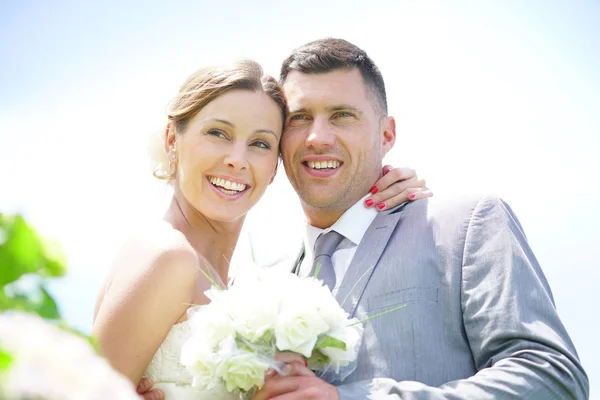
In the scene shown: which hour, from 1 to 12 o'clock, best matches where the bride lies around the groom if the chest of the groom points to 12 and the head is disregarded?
The bride is roughly at 2 o'clock from the groom.

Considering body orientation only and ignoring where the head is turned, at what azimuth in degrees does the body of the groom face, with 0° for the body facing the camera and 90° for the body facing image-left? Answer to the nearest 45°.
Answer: approximately 45°

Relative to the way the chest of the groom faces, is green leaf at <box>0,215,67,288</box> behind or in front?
in front
